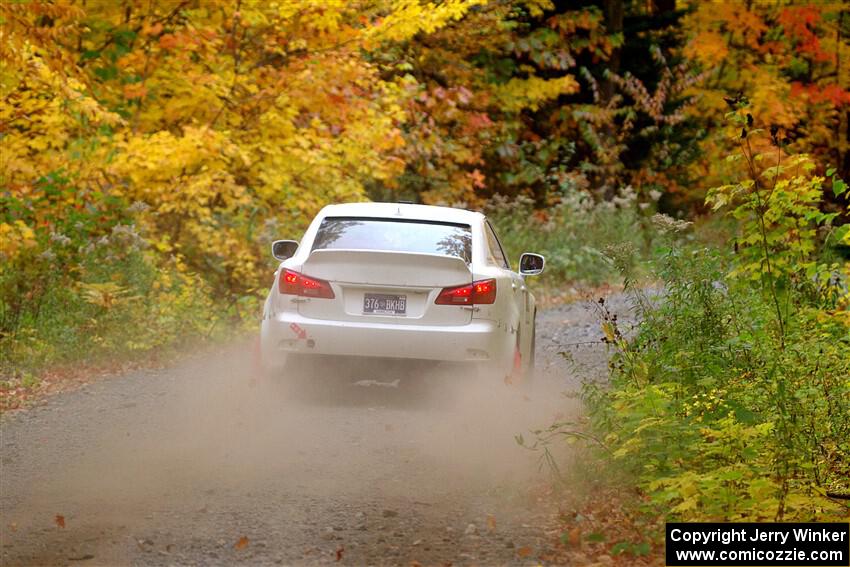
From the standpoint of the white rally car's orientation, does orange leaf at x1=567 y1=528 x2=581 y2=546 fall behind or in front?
behind

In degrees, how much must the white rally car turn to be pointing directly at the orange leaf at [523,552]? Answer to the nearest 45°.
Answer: approximately 180°

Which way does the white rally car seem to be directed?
away from the camera

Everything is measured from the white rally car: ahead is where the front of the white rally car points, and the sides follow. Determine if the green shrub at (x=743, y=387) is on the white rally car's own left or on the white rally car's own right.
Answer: on the white rally car's own right
